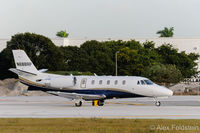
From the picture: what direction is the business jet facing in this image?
to the viewer's right
